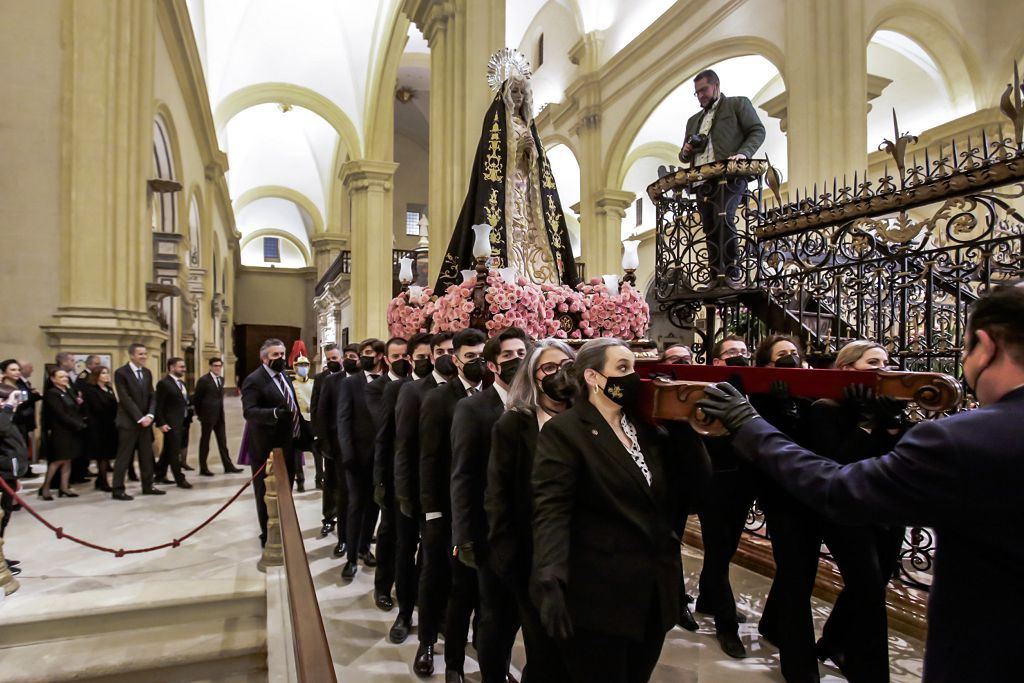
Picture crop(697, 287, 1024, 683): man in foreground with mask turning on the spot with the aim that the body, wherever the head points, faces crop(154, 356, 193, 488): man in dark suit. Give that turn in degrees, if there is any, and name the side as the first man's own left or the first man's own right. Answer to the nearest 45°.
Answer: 0° — they already face them

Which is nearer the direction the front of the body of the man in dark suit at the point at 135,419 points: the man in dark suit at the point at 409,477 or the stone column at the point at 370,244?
the man in dark suit

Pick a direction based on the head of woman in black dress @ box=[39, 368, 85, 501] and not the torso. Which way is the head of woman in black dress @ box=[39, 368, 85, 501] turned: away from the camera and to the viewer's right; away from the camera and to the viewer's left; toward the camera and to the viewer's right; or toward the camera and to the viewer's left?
toward the camera and to the viewer's right

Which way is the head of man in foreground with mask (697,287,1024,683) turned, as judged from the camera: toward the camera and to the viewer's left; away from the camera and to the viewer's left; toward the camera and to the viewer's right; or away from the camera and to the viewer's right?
away from the camera and to the viewer's left

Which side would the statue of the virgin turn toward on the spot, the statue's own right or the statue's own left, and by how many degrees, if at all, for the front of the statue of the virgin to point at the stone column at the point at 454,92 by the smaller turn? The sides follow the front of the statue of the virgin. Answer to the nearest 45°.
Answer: approximately 135° to the statue's own left

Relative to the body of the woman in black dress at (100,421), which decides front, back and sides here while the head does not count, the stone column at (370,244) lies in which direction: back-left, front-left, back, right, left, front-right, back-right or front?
left

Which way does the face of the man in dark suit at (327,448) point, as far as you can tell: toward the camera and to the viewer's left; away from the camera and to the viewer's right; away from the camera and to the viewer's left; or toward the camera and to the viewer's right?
toward the camera and to the viewer's left
